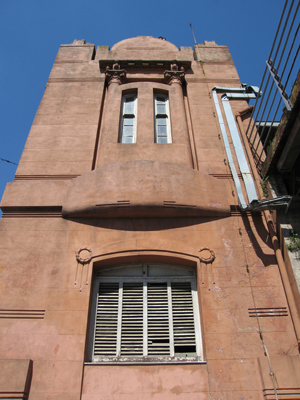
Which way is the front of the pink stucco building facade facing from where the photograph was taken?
facing the viewer
